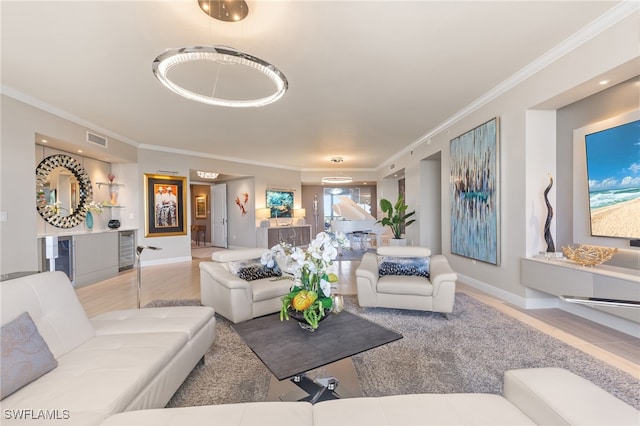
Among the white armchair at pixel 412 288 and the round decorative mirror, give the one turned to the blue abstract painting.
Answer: the round decorative mirror

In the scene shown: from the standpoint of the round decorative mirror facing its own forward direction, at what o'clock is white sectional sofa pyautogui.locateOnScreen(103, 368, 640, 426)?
The white sectional sofa is roughly at 1 o'clock from the round decorative mirror.

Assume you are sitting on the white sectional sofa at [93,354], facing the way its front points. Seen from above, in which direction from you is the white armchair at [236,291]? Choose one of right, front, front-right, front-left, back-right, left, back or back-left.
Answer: left

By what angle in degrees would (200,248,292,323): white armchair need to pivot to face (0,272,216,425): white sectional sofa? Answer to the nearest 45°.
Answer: approximately 90° to its right

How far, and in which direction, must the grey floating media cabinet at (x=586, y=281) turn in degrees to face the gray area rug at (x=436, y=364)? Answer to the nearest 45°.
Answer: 0° — it already faces it

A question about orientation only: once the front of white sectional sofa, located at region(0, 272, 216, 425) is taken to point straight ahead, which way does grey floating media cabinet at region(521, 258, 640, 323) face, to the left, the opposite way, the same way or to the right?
the opposite way

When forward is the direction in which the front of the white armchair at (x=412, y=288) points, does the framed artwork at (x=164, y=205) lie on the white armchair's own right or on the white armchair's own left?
on the white armchair's own right

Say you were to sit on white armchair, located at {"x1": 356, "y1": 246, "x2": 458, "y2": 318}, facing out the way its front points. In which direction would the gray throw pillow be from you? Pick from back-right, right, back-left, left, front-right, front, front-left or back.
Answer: front-right

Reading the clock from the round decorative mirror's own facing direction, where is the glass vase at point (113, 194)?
The glass vase is roughly at 9 o'clock from the round decorative mirror.

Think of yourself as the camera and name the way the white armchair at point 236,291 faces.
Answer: facing the viewer and to the right of the viewer

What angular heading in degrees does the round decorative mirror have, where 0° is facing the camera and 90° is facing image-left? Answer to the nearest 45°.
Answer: approximately 315°

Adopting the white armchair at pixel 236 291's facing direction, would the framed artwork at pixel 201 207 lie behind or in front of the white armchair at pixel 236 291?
behind

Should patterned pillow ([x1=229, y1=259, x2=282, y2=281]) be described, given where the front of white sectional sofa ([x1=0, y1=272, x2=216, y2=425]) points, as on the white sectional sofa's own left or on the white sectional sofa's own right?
on the white sectional sofa's own left

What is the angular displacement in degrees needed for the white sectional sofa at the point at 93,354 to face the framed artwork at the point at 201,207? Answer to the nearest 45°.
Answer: approximately 135° to its left

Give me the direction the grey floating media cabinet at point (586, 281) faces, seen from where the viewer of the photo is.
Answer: facing the viewer and to the left of the viewer

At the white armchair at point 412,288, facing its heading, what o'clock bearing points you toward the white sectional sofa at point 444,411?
The white sectional sofa is roughly at 12 o'clock from the white armchair.

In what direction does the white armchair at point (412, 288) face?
toward the camera

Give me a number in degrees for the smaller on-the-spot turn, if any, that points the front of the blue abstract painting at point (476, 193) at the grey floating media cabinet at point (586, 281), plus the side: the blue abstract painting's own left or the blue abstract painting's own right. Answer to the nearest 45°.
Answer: approximately 90° to the blue abstract painting's own left
